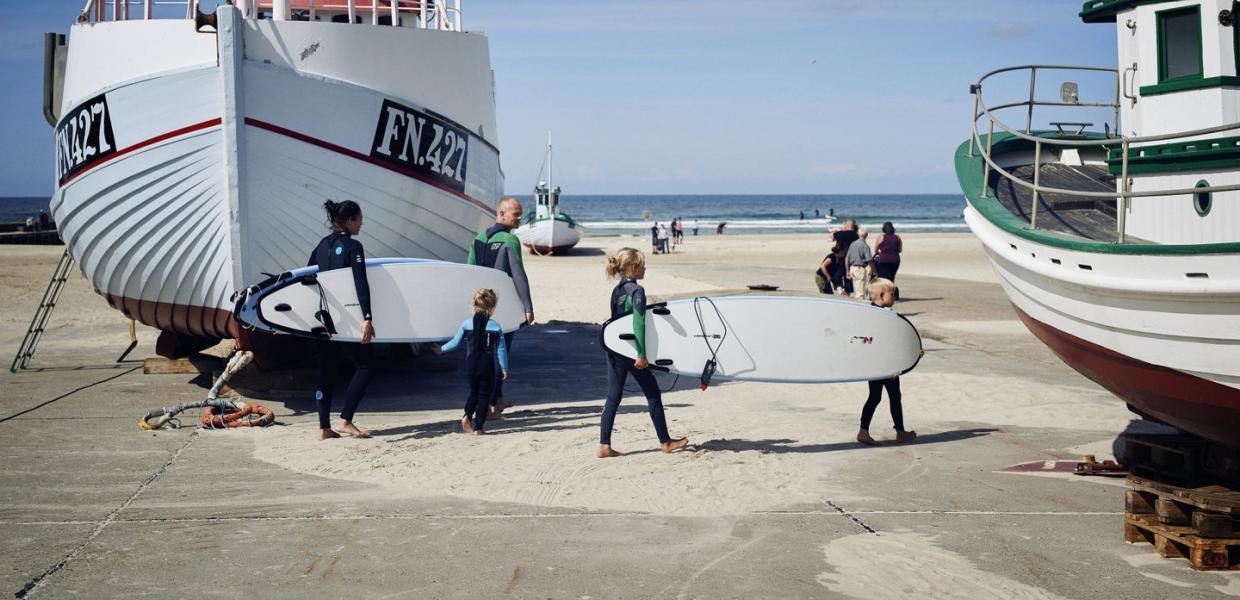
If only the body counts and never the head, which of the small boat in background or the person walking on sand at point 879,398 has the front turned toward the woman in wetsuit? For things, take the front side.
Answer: the small boat in background

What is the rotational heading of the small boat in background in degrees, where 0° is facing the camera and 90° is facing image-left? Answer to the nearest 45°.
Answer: approximately 0°

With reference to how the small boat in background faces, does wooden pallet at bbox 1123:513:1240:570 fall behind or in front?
in front

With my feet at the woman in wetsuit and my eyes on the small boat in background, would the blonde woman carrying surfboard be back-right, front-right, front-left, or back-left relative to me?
back-right

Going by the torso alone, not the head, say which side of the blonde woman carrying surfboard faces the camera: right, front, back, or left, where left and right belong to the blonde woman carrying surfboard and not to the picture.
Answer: right

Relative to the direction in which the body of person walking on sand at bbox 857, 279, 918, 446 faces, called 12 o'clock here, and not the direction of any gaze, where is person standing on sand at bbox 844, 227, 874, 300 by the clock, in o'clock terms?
person standing on sand at bbox 844, 227, 874, 300 is roughly at 9 o'clock from person walking on sand at bbox 857, 279, 918, 446.
